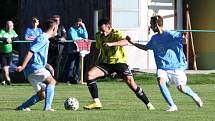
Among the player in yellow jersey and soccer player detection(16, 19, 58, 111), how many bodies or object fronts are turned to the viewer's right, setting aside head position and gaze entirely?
1

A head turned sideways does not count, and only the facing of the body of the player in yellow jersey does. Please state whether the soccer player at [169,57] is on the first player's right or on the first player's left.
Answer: on the first player's left

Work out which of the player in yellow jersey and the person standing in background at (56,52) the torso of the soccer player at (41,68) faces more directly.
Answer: the player in yellow jersey

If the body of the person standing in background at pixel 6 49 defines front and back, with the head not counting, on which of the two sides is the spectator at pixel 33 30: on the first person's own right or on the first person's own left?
on the first person's own left

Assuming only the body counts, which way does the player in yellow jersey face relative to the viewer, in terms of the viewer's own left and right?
facing the viewer and to the left of the viewer

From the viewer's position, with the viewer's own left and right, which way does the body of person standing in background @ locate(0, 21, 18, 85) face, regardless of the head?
facing the viewer

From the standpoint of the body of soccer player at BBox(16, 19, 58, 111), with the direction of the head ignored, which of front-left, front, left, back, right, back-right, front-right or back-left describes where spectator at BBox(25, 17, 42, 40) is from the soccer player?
left

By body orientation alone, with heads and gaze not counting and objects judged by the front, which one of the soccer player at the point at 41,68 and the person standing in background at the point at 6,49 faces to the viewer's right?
the soccer player

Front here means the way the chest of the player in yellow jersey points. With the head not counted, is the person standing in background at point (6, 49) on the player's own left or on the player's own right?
on the player's own right

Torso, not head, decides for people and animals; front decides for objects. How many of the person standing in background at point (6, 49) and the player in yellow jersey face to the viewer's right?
0

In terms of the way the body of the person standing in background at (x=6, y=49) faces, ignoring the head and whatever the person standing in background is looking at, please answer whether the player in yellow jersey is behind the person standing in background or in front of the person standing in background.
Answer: in front

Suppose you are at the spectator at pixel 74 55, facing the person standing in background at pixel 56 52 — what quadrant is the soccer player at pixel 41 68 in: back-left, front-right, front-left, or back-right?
front-left

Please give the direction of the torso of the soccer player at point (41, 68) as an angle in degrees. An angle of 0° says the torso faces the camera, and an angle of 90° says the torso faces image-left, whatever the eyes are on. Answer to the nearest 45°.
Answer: approximately 270°
